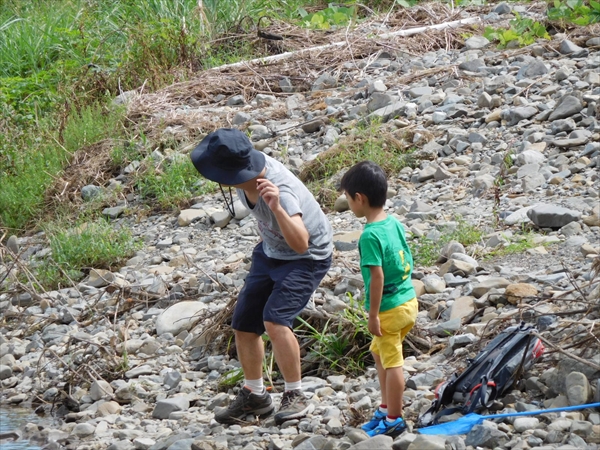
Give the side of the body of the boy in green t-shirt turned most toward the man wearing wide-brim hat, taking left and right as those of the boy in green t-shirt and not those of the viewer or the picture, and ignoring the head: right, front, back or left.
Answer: front

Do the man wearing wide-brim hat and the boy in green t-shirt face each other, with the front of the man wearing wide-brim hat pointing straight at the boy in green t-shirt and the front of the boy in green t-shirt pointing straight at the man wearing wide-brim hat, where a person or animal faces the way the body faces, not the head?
no

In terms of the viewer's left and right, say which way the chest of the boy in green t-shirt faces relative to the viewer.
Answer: facing away from the viewer and to the left of the viewer

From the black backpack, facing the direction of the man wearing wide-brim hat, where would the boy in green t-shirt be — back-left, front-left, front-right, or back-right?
front-left
